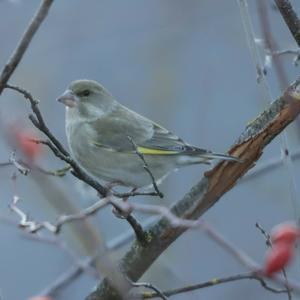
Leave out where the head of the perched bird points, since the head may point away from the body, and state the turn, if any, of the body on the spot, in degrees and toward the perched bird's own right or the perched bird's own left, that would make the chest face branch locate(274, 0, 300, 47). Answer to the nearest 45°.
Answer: approximately 135° to the perched bird's own left

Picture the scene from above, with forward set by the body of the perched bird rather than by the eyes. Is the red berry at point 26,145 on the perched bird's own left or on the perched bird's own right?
on the perched bird's own left

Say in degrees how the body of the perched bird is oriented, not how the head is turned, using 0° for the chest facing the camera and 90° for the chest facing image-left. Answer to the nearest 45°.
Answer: approximately 90°

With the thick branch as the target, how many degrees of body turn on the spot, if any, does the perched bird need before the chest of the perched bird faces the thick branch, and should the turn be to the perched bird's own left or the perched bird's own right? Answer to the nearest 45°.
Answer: approximately 180°

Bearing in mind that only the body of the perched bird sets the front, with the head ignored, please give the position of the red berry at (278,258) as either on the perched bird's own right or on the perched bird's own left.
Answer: on the perched bird's own left
